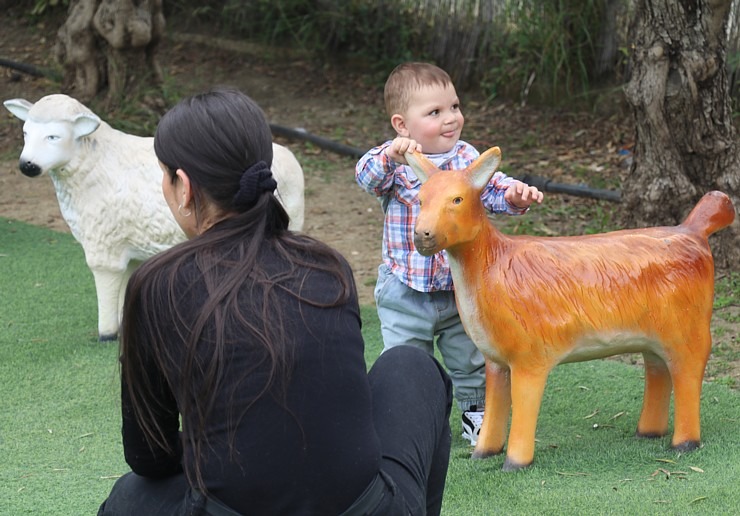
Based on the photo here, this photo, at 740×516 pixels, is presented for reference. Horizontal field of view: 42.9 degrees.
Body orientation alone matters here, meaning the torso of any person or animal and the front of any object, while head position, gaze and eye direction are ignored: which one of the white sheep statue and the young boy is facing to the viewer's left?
the white sheep statue

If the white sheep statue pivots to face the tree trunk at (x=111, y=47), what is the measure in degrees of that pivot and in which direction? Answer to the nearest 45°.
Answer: approximately 90° to its right

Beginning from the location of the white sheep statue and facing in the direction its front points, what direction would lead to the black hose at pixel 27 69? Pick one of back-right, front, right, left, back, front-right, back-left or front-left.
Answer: right

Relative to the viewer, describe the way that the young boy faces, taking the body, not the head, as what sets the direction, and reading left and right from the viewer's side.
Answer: facing the viewer and to the right of the viewer

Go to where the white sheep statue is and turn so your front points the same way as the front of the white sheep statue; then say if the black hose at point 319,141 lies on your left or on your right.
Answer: on your right

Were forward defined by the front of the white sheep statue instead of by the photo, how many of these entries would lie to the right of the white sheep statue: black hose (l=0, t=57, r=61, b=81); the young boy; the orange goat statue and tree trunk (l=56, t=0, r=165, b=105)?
2

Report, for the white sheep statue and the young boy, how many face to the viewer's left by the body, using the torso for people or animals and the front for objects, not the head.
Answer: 1

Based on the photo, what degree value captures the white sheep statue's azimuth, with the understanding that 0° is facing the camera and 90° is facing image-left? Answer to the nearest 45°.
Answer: approximately 90°

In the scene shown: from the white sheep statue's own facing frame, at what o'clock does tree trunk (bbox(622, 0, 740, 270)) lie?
The tree trunk is roughly at 6 o'clock from the white sheep statue.
